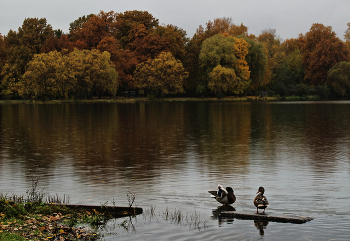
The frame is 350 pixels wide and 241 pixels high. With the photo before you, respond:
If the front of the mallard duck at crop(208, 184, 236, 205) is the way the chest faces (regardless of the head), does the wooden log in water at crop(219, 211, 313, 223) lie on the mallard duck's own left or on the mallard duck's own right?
on the mallard duck's own right

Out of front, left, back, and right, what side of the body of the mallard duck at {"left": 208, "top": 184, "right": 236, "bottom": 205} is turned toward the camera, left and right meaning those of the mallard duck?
right

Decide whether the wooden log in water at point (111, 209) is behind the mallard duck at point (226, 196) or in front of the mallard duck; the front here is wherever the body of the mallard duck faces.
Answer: behind
